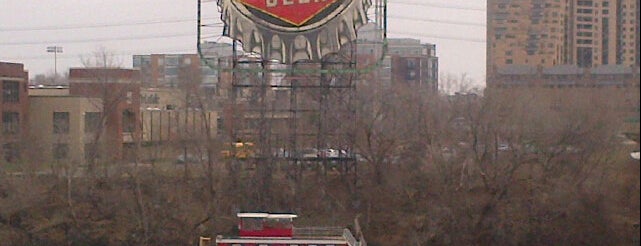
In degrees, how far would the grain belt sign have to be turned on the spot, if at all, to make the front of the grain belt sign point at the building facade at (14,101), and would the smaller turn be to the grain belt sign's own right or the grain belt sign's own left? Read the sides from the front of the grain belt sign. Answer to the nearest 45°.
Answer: approximately 135° to the grain belt sign's own right

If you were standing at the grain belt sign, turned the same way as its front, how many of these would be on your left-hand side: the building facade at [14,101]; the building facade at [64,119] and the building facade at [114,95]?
0

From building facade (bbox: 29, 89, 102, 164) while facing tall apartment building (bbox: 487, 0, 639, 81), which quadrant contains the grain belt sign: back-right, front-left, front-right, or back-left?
front-right

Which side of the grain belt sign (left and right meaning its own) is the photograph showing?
front

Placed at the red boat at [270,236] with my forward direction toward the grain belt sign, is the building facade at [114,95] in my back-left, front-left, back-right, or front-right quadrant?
front-left
